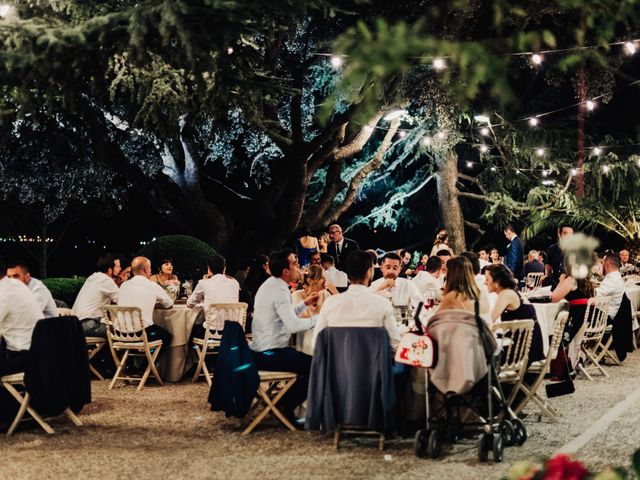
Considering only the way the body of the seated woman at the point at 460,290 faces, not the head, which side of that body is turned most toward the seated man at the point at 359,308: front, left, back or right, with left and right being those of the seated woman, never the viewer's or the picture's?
left

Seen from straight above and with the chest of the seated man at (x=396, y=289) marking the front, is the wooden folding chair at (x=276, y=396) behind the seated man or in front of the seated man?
in front

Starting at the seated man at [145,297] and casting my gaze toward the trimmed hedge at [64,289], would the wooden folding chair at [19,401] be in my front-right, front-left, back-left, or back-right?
back-left

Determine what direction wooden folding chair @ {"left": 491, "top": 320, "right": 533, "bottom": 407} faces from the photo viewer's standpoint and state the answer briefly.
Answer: facing away from the viewer and to the left of the viewer

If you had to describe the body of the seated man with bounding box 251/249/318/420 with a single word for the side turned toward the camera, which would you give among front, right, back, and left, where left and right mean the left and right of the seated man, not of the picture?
right

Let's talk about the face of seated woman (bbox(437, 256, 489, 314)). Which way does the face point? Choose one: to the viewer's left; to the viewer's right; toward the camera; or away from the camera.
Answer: away from the camera

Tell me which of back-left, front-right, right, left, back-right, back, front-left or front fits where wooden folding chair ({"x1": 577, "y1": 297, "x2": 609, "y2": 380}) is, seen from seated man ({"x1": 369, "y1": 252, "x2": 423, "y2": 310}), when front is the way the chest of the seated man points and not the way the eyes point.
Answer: left

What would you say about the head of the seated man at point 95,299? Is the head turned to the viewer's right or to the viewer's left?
to the viewer's right

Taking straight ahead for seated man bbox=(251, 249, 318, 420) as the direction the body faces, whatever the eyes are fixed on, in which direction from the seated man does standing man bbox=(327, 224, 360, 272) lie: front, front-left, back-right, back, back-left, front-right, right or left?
left

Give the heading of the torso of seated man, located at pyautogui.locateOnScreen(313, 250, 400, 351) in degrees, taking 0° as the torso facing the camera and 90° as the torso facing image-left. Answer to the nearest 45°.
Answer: approximately 180°

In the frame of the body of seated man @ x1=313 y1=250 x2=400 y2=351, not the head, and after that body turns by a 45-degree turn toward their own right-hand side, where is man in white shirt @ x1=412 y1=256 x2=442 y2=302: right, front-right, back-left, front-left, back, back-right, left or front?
front-left

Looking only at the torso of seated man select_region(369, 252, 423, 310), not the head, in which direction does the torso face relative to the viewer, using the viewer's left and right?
facing the viewer

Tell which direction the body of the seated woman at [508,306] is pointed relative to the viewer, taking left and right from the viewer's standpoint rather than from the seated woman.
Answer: facing to the left of the viewer

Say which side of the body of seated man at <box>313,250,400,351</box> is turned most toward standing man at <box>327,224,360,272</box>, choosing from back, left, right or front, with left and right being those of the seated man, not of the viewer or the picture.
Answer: front

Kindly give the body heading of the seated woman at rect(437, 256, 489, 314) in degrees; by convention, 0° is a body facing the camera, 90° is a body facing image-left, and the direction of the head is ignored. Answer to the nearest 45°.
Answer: approximately 180°

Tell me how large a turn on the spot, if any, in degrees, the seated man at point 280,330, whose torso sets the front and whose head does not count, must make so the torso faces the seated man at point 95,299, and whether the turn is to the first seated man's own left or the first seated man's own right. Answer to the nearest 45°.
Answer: approximately 135° to the first seated man's own left

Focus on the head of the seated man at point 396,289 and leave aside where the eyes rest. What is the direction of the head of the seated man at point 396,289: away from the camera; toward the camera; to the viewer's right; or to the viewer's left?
toward the camera
